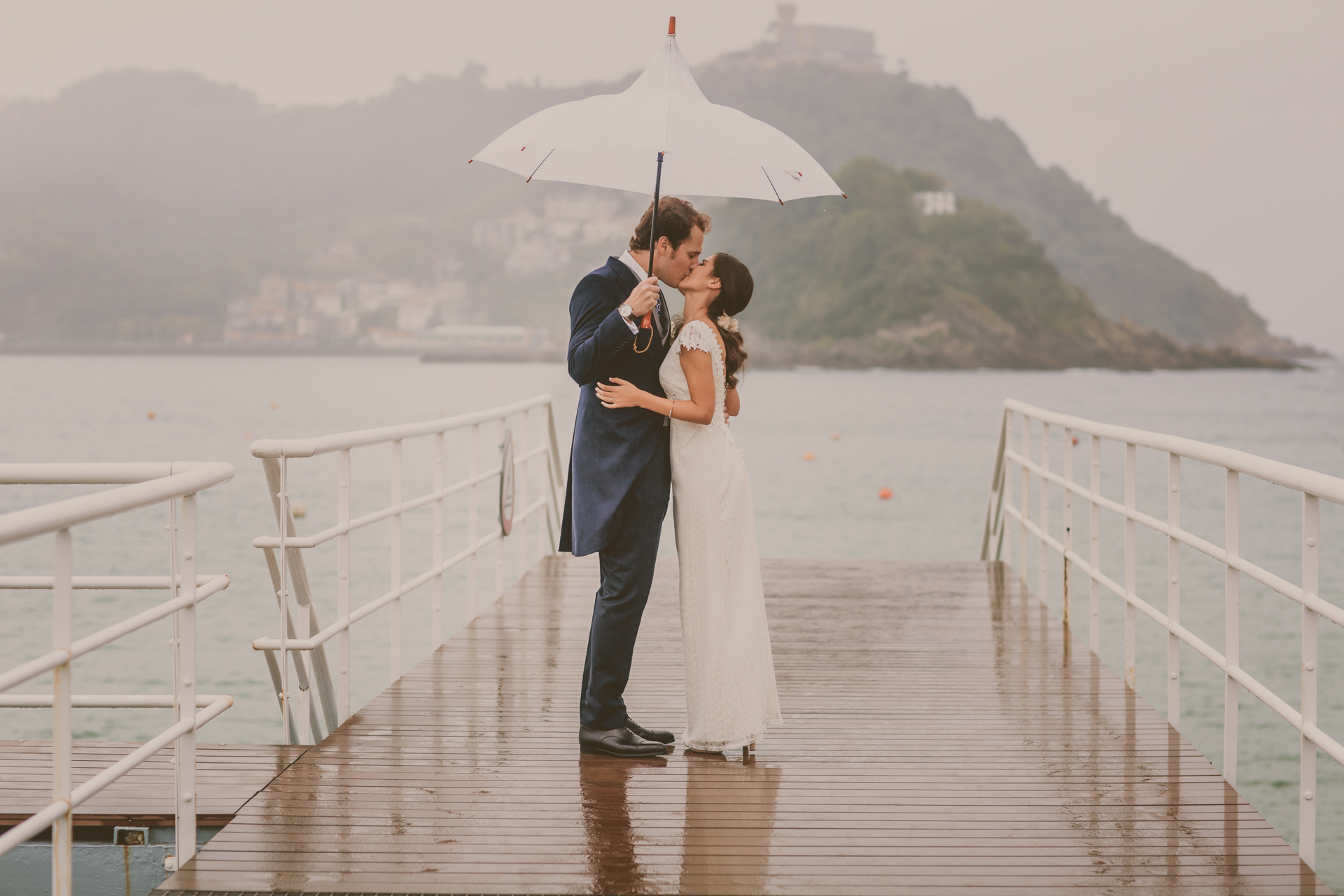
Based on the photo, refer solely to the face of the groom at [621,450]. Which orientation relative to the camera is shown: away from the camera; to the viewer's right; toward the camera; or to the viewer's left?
to the viewer's right

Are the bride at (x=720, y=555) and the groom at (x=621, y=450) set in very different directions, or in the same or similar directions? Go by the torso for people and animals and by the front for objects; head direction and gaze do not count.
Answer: very different directions

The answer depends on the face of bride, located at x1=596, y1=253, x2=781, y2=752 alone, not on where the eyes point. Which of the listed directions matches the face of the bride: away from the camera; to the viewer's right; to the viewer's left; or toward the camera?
to the viewer's left

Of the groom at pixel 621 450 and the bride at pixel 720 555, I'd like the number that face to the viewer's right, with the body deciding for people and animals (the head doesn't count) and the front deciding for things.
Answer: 1

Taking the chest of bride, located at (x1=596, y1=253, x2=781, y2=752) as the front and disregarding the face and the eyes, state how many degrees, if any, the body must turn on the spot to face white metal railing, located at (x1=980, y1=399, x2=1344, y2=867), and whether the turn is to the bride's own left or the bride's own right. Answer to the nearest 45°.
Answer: approximately 180°

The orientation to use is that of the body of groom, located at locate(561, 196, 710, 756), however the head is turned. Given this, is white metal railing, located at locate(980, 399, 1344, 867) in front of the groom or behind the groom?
in front

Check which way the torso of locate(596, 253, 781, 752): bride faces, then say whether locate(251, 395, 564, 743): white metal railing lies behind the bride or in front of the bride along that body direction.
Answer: in front

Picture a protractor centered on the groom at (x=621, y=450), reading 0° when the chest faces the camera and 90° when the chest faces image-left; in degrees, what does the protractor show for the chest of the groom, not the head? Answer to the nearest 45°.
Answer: approximately 270°

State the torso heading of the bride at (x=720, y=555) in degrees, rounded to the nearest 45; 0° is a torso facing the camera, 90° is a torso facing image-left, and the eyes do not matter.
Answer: approximately 90°

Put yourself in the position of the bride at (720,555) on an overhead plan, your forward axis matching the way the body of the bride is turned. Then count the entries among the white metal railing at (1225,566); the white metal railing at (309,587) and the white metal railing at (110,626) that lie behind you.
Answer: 1
